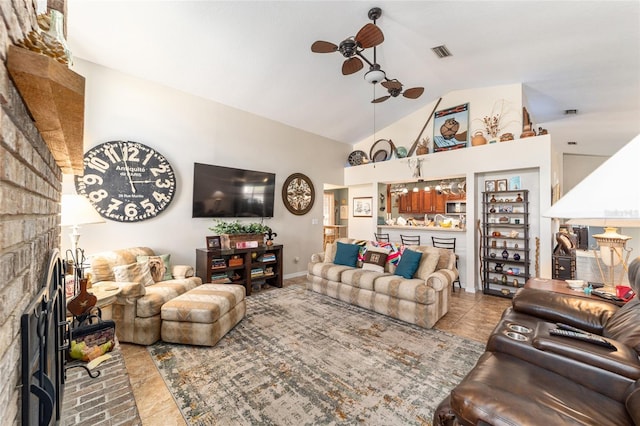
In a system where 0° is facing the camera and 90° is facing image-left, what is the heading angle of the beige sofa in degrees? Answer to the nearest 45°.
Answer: approximately 45°

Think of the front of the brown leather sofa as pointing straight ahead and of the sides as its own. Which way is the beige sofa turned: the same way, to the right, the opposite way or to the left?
to the left

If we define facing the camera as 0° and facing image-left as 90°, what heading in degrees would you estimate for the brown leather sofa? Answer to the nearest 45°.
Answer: approximately 90°

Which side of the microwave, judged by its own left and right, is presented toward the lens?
front

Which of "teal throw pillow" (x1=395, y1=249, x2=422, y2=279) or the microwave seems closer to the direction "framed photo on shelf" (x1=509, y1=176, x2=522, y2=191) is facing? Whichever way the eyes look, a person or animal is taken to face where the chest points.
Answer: the teal throw pillow

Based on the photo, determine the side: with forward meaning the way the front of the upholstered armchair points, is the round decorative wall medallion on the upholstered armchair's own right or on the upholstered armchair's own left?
on the upholstered armchair's own left

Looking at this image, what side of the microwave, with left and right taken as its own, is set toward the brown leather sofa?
front

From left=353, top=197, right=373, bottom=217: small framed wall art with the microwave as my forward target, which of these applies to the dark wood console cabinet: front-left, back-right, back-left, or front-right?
back-right

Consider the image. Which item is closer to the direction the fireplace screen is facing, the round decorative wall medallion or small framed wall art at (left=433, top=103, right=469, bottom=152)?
the small framed wall art

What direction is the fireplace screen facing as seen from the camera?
to the viewer's right

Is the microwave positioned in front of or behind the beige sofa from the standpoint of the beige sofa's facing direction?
behind

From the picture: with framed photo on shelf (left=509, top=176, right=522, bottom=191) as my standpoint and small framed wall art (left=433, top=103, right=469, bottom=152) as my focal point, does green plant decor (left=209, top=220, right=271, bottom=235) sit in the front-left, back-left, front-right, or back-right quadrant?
front-left

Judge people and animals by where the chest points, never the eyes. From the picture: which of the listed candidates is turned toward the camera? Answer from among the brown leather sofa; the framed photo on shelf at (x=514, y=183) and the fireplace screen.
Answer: the framed photo on shelf

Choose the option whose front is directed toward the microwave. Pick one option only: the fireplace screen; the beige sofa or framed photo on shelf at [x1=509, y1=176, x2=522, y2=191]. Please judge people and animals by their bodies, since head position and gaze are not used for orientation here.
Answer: the fireplace screen

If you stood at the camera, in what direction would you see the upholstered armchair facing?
facing the viewer and to the right of the viewer

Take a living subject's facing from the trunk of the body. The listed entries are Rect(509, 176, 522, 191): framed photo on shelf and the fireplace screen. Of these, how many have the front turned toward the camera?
1

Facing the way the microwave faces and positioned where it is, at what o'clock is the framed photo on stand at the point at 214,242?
The framed photo on stand is roughly at 1 o'clock from the microwave.
